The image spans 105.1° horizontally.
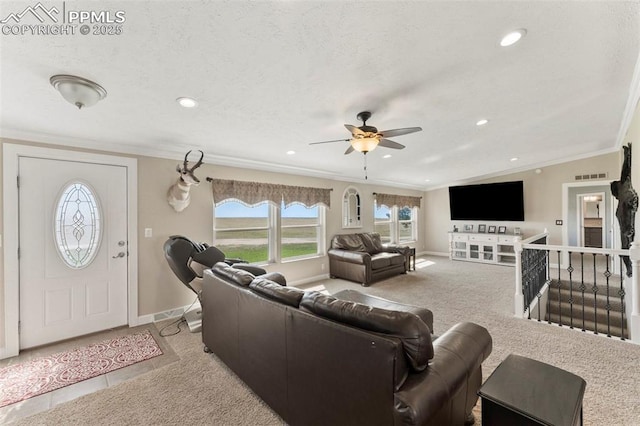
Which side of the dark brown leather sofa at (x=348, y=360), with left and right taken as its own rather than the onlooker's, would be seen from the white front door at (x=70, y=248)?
left

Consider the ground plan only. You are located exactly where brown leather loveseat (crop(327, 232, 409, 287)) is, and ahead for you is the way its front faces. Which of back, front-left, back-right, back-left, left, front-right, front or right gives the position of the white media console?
left

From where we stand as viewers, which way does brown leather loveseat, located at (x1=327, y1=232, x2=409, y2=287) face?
facing the viewer and to the right of the viewer

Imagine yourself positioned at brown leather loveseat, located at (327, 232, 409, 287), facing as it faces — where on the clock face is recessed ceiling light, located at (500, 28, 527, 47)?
The recessed ceiling light is roughly at 1 o'clock from the brown leather loveseat.

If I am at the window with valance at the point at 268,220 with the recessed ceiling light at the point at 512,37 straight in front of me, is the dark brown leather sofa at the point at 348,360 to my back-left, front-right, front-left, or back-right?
front-right

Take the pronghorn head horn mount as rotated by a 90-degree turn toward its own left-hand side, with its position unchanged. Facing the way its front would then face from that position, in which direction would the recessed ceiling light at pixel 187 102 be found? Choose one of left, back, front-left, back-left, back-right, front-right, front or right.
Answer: back-right

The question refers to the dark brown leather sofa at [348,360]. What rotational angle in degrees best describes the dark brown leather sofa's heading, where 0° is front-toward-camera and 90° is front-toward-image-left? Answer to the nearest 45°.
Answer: approximately 225°

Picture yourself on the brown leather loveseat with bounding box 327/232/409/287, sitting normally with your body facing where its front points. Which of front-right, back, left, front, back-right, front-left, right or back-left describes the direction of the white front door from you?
right

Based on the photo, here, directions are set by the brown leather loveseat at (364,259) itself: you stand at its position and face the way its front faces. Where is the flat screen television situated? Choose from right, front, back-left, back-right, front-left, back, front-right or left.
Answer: left

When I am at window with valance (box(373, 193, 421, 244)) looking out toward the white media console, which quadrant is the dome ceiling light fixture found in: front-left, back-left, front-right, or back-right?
back-right

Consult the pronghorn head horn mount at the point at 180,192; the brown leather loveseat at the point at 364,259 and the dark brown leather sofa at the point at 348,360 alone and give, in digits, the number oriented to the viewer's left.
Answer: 0

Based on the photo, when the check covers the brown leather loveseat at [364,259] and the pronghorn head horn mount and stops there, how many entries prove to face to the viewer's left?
0

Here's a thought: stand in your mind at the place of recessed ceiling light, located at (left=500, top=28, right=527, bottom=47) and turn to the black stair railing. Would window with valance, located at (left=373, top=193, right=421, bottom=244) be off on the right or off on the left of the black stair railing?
left
